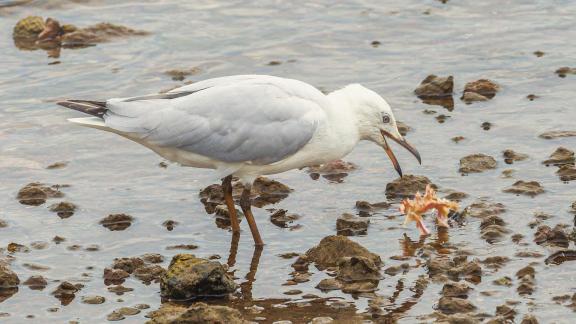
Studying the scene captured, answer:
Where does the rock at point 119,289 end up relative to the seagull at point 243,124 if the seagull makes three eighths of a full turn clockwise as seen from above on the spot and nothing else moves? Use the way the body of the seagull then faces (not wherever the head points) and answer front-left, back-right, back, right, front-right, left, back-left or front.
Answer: front

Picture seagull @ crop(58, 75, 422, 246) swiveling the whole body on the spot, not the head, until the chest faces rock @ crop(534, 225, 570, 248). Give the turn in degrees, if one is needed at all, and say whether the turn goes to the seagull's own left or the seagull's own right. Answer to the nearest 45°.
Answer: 0° — it already faces it

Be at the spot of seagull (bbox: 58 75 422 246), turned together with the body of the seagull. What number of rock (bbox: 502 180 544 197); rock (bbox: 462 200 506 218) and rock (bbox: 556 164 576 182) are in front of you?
3

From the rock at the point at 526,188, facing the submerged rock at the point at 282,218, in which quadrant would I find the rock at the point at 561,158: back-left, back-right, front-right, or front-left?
back-right

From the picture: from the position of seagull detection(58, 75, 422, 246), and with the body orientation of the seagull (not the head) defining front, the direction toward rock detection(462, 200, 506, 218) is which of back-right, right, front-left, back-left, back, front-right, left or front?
front

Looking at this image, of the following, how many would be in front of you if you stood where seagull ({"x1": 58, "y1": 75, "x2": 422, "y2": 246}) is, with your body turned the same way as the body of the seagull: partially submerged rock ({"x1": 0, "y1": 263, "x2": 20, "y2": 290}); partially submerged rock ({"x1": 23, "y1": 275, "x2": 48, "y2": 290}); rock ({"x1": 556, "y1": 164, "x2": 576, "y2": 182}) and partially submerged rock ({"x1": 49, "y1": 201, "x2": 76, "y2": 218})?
1

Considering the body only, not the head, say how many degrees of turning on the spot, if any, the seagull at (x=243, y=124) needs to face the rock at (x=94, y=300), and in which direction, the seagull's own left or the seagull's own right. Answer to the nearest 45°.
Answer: approximately 135° to the seagull's own right

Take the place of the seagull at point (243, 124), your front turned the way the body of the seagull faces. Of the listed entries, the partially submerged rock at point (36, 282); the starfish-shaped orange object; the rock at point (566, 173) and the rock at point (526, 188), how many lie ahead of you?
3

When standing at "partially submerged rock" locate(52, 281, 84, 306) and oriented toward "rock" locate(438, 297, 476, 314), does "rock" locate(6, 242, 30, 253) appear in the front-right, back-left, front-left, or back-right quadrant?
back-left

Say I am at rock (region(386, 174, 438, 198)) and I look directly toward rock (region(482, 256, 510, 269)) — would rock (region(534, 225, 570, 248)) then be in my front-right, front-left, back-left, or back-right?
front-left

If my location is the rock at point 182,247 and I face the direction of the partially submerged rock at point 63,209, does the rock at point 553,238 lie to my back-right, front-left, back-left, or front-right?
back-right

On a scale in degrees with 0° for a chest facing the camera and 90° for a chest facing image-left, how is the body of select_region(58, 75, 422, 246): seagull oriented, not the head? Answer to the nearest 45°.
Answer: approximately 270°

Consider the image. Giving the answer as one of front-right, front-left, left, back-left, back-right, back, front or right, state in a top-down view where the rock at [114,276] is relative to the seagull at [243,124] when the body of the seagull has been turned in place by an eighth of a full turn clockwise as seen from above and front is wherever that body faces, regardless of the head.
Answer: right

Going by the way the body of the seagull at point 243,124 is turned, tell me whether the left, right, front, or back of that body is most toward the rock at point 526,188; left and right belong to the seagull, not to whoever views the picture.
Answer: front

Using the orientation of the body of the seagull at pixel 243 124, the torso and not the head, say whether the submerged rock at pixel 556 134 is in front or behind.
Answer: in front
